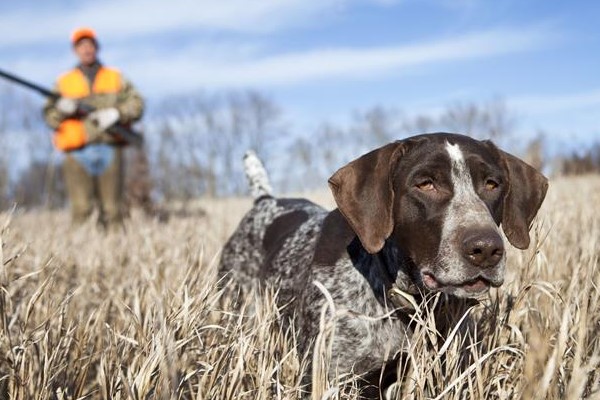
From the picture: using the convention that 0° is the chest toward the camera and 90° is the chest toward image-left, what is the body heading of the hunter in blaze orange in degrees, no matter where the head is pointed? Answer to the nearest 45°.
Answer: approximately 0°

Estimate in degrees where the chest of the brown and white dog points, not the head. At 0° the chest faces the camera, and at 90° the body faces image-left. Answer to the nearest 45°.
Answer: approximately 315°

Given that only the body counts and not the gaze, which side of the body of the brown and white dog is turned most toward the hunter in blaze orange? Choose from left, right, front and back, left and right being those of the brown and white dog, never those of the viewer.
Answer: back

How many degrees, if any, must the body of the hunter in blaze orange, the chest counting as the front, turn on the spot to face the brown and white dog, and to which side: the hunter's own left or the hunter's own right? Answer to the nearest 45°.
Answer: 0° — they already face it
